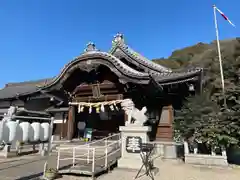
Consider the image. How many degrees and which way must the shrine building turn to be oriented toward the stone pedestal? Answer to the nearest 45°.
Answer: approximately 45° to its left

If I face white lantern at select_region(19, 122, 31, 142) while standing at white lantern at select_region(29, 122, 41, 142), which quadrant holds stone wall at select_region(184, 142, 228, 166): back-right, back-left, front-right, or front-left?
back-left

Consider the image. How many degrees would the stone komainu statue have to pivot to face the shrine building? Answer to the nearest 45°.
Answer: approximately 90° to its right

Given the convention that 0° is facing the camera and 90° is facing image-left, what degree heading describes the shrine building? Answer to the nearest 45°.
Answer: approximately 45°

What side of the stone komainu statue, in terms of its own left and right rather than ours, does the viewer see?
left
